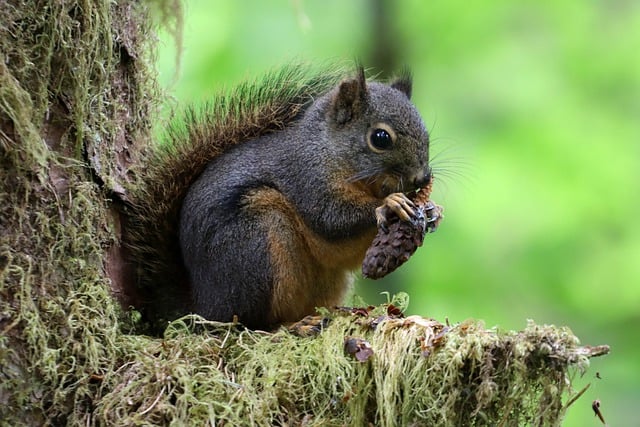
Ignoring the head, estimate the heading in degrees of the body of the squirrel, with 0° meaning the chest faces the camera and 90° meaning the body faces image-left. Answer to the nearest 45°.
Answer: approximately 270°

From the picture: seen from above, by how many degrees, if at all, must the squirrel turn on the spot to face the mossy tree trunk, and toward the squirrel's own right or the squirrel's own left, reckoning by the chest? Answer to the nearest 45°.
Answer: approximately 135° to the squirrel's own right
